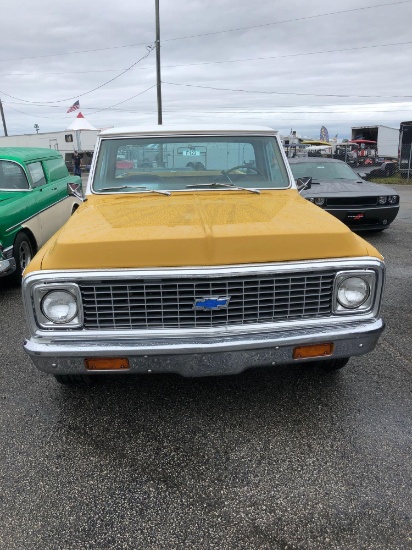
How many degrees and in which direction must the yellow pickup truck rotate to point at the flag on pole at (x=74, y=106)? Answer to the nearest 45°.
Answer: approximately 180°

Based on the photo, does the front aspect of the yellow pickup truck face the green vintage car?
no

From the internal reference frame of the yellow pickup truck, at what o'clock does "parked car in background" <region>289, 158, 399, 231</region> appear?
The parked car in background is roughly at 7 o'clock from the yellow pickup truck.

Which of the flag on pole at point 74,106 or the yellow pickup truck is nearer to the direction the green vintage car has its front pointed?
the yellow pickup truck

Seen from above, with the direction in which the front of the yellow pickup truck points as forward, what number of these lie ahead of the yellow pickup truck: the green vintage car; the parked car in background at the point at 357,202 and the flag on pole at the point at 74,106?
0

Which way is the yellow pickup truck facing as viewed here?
toward the camera

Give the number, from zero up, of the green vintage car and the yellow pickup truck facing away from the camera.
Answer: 0

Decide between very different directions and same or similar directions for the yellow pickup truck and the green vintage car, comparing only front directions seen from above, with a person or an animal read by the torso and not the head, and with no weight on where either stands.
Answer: same or similar directions

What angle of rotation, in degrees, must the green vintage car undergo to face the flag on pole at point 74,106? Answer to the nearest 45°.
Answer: approximately 135° to its right

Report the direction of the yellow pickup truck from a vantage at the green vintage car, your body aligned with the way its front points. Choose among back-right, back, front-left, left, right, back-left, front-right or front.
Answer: front-left

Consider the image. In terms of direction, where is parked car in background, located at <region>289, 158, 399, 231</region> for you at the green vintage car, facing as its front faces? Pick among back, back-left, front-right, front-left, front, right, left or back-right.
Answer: back-left

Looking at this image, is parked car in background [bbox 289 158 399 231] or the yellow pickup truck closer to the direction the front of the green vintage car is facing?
the yellow pickup truck
